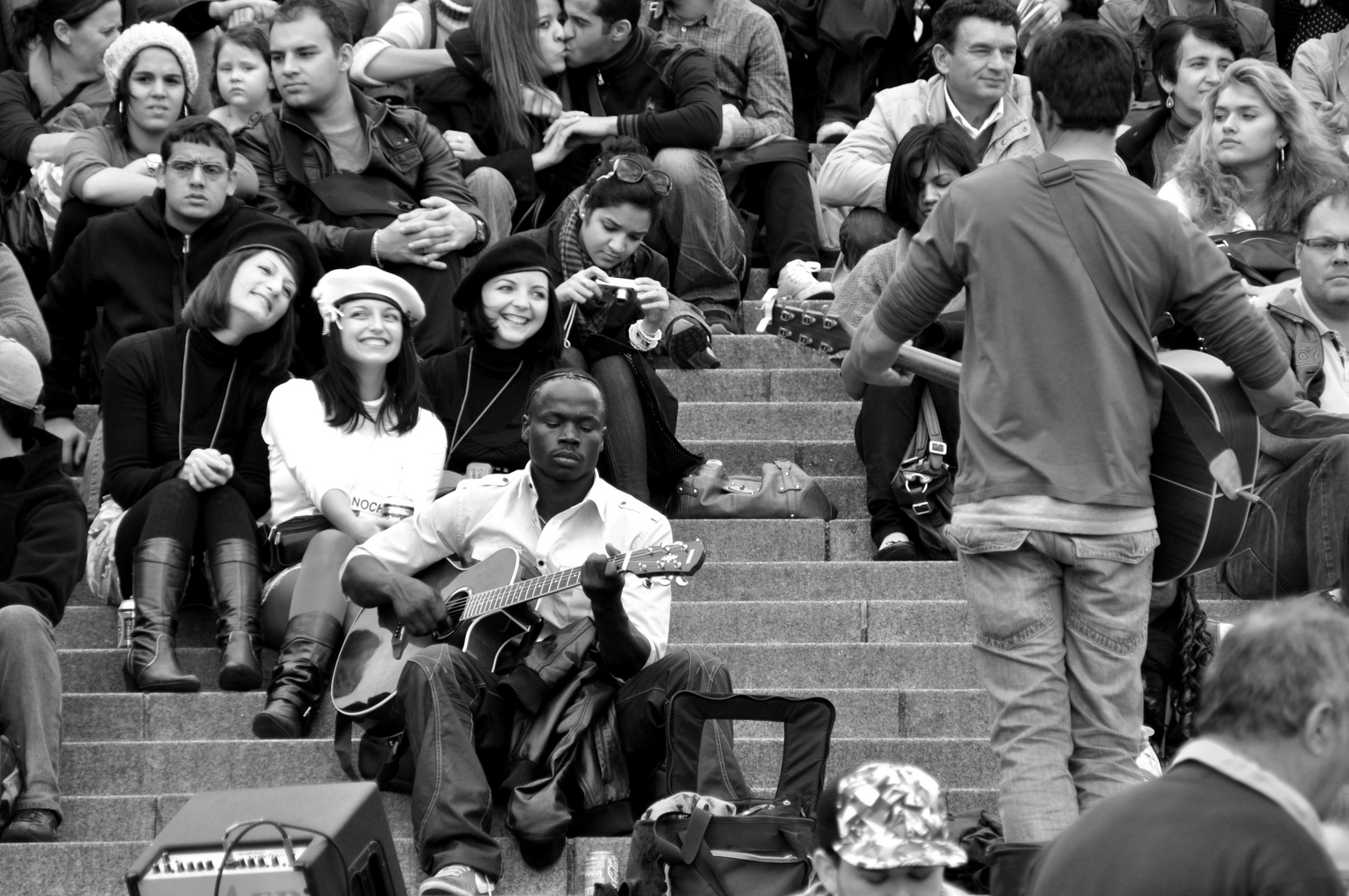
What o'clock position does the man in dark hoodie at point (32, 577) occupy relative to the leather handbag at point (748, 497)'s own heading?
The man in dark hoodie is roughly at 2 o'clock from the leather handbag.

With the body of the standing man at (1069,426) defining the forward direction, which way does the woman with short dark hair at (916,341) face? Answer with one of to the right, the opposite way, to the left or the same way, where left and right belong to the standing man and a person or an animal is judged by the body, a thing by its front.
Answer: the opposite way

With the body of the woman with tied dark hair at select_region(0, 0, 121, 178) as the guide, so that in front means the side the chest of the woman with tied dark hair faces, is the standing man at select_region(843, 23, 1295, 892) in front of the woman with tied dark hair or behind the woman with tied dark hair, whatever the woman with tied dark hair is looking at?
in front

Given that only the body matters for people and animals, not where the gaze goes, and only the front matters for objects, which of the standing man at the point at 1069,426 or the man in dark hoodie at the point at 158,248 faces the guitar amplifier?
the man in dark hoodie

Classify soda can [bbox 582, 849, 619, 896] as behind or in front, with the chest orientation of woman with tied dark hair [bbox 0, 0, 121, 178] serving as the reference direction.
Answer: in front

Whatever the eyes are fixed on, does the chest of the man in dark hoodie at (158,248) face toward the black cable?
yes

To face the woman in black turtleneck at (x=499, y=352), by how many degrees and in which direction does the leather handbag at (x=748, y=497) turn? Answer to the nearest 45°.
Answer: approximately 90° to its right

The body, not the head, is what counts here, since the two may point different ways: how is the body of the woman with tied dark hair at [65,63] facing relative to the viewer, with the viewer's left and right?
facing the viewer and to the right of the viewer

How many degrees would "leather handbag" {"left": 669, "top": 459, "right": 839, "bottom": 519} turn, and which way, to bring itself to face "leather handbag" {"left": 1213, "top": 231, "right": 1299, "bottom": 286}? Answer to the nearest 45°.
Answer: approximately 90° to its left

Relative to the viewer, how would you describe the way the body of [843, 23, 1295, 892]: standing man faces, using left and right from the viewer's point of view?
facing away from the viewer
